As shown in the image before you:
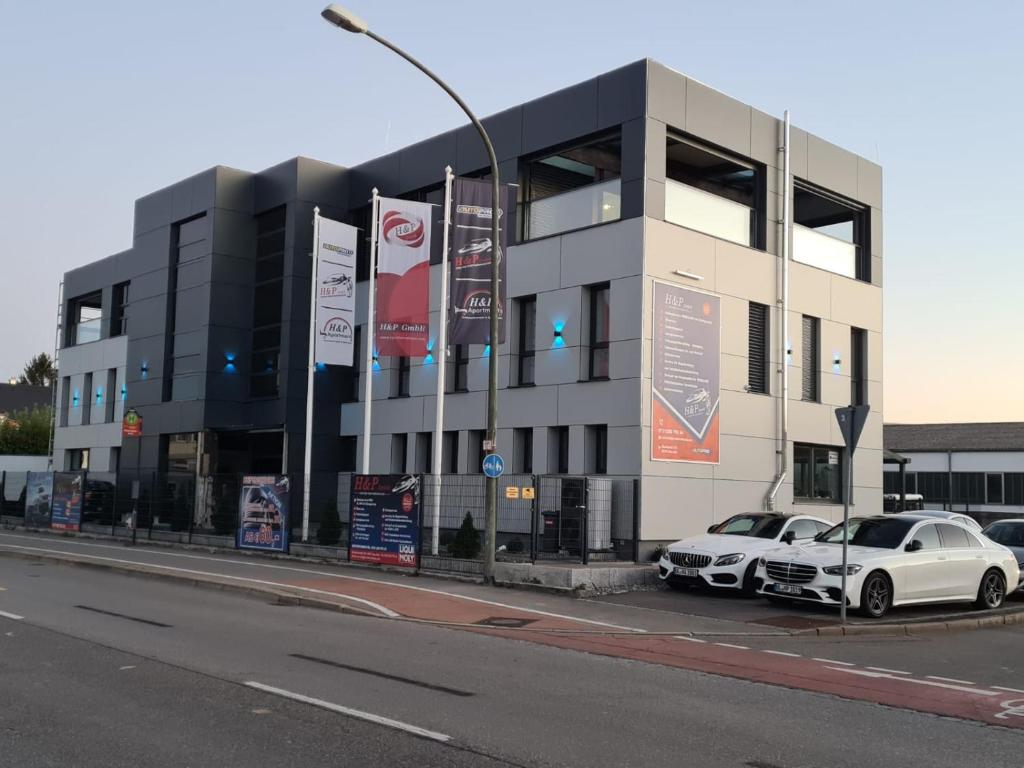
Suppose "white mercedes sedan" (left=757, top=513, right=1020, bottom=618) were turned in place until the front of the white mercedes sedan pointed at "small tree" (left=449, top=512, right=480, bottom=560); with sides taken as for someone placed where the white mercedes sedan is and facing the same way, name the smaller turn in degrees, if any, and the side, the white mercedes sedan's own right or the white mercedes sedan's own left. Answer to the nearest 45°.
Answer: approximately 45° to the white mercedes sedan's own right

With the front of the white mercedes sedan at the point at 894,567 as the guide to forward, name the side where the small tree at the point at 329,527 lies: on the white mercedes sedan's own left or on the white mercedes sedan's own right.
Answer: on the white mercedes sedan's own right

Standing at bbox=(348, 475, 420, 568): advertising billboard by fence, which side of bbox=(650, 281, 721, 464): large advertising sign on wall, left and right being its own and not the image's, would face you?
right

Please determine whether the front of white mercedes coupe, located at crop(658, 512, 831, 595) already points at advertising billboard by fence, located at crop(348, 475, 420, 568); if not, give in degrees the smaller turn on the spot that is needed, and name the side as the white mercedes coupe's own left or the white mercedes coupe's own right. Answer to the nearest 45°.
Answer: approximately 45° to the white mercedes coupe's own right

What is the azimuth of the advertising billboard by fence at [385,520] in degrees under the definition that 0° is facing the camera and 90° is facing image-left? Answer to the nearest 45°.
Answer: approximately 45°

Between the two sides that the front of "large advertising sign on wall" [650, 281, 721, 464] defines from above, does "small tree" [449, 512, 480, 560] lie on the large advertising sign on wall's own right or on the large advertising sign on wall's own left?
on the large advertising sign on wall's own right

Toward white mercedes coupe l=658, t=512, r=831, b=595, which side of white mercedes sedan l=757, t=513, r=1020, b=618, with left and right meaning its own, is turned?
right

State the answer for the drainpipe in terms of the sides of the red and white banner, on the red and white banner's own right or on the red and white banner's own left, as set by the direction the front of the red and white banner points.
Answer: on the red and white banner's own left

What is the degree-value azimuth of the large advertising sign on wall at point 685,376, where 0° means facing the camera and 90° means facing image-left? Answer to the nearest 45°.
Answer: approximately 315°

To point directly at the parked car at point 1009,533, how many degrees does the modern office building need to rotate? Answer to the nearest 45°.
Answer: approximately 90° to its left

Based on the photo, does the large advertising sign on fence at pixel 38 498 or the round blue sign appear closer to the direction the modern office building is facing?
the round blue sign

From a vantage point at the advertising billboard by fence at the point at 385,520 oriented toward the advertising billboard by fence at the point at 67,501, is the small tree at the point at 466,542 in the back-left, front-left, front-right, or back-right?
back-right
